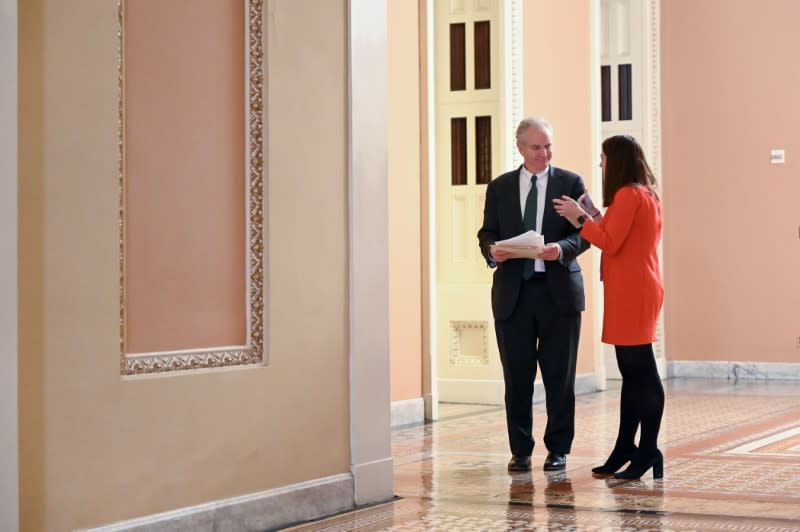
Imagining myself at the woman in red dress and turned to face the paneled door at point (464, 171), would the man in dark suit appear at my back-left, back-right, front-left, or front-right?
front-left

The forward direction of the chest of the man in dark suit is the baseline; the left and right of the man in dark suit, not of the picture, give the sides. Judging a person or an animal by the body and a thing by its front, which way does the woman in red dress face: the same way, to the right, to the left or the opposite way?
to the right

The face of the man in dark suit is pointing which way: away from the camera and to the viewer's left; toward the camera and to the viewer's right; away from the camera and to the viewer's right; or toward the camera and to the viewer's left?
toward the camera and to the viewer's right

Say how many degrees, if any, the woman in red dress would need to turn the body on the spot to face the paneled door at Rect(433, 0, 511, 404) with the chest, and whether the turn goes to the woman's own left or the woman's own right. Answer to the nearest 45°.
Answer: approximately 90° to the woman's own right

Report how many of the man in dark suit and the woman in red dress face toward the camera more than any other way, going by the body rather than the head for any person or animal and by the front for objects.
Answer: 1

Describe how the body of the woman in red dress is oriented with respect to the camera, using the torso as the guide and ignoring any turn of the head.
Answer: to the viewer's left

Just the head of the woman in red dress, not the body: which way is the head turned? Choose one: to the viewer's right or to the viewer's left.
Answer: to the viewer's left

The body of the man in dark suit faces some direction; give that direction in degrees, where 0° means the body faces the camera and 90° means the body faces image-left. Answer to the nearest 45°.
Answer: approximately 0°

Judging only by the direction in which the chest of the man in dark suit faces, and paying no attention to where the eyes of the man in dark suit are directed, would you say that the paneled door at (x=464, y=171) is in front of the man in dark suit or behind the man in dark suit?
behind
